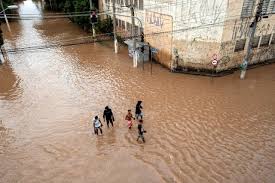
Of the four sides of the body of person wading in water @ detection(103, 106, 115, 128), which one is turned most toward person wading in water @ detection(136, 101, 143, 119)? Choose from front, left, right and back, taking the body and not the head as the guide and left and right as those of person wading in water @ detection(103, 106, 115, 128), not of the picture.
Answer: left

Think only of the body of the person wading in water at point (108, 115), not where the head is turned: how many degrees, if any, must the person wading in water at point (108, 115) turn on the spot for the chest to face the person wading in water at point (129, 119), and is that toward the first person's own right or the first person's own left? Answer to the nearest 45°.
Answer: approximately 90° to the first person's own left

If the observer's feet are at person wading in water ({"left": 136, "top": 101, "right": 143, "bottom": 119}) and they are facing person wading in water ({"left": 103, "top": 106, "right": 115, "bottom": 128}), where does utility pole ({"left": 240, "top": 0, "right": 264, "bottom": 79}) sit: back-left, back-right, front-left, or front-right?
back-right

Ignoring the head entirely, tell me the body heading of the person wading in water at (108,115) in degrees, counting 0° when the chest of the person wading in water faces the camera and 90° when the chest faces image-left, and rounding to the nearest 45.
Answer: approximately 0°

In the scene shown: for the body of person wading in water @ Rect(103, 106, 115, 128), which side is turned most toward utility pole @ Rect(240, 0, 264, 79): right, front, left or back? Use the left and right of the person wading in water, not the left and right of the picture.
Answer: left
